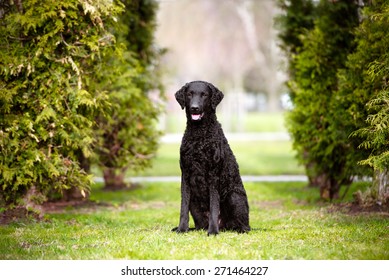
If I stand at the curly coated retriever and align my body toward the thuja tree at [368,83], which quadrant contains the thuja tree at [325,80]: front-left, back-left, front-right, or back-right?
front-left

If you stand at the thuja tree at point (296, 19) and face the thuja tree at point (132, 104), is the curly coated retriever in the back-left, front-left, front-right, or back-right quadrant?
front-left

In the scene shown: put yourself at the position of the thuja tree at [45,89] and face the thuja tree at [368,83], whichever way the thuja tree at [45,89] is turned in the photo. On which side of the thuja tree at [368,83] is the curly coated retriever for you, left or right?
right

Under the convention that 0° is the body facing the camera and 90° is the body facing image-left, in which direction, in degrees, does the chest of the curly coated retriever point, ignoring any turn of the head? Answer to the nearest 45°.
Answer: approximately 45°

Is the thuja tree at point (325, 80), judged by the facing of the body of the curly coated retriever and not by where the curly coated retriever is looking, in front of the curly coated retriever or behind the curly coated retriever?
behind

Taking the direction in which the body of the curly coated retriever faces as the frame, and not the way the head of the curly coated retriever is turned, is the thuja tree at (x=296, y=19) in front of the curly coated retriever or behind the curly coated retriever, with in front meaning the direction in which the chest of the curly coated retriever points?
behind

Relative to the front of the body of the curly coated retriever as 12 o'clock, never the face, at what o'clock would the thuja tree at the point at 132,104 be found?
The thuja tree is roughly at 4 o'clock from the curly coated retriever.

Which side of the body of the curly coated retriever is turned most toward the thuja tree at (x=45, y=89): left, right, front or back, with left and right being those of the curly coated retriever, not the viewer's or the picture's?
right
